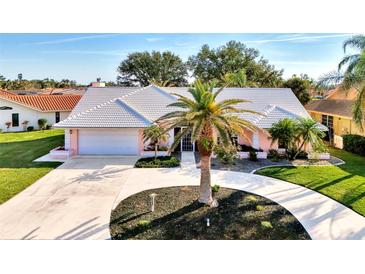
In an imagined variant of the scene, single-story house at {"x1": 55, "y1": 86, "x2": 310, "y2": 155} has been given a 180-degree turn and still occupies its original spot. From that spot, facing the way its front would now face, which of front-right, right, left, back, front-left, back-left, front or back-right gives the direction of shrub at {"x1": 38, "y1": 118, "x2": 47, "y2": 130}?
front-left

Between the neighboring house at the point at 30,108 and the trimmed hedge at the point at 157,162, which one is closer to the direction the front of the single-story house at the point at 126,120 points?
the trimmed hedge

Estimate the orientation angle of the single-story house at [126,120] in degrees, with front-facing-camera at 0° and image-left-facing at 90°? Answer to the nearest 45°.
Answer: approximately 0°

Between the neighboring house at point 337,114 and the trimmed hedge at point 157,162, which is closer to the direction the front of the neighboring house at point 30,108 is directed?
the trimmed hedge

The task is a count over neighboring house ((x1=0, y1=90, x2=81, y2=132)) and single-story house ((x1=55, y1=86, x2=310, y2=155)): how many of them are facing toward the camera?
2

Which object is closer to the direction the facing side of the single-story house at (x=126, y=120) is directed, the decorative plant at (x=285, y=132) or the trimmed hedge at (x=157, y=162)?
the trimmed hedge

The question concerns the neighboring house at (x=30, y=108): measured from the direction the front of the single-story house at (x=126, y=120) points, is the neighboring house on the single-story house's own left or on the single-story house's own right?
on the single-story house's own right

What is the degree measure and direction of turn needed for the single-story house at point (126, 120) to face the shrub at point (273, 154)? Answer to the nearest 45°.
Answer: approximately 90° to its left

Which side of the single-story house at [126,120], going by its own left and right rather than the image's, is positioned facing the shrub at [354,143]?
left

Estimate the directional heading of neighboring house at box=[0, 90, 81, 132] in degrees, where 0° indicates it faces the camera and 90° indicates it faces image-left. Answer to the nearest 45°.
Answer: approximately 0°
